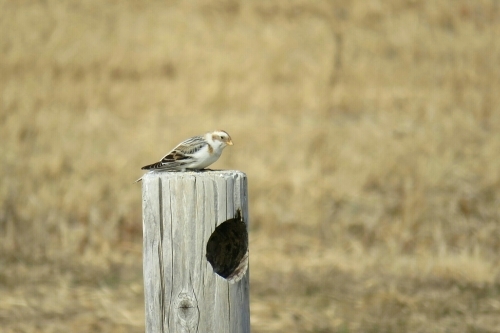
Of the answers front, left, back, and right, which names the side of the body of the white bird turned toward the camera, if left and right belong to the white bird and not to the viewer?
right
